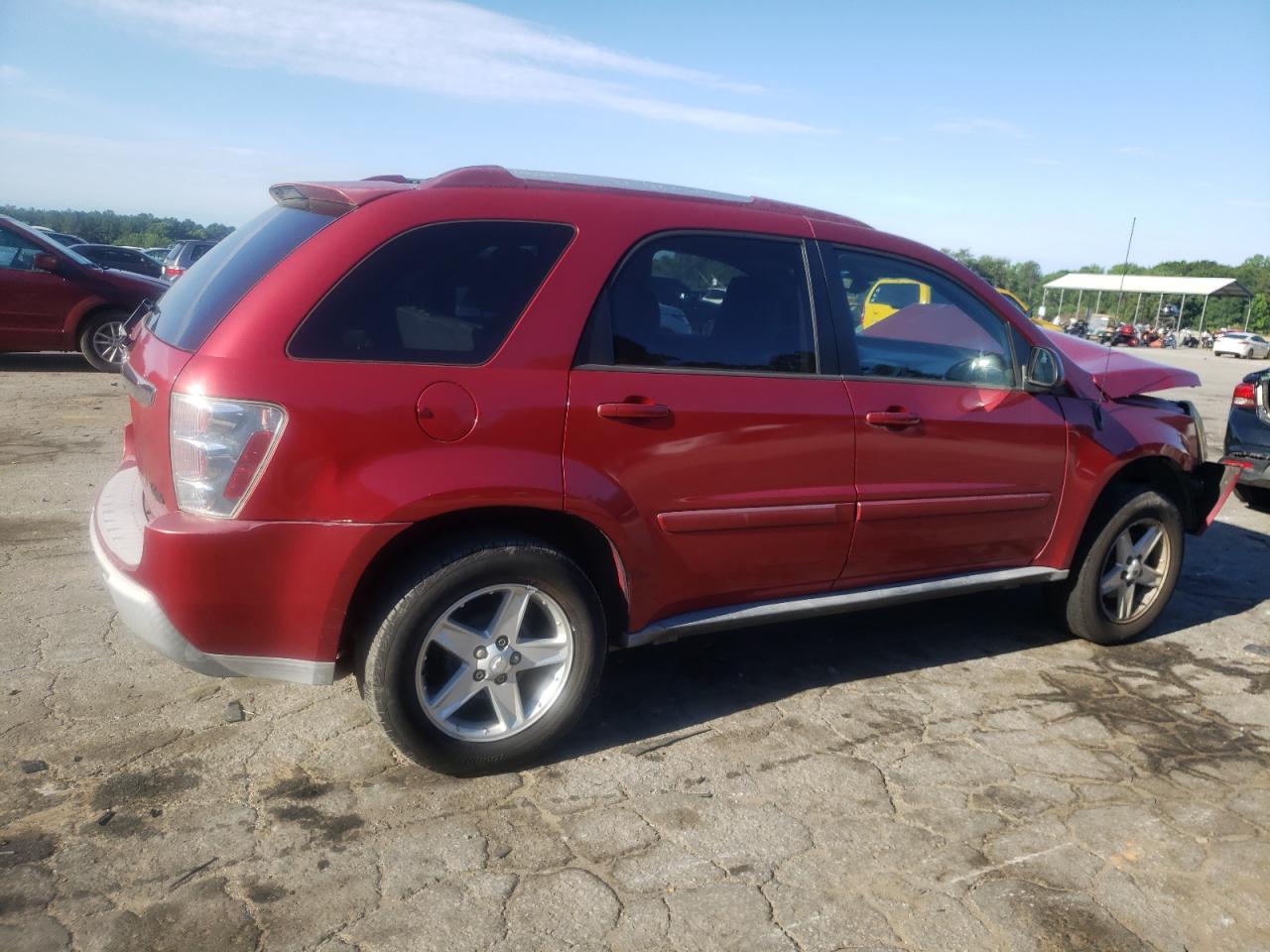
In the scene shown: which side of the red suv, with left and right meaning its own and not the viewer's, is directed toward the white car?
front

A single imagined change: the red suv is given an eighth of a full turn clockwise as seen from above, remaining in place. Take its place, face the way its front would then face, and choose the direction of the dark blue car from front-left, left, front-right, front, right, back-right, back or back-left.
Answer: front-left

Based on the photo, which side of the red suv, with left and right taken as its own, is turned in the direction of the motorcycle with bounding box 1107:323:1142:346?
front

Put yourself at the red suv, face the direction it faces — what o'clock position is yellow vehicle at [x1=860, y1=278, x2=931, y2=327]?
The yellow vehicle is roughly at 10 o'clock from the red suv.

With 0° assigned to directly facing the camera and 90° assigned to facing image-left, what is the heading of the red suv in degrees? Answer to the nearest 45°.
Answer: approximately 225°
